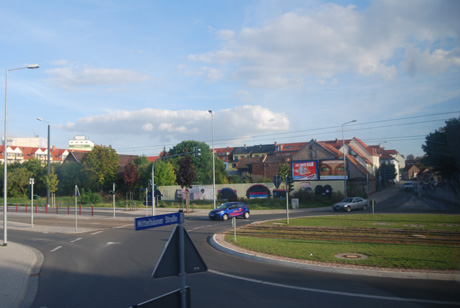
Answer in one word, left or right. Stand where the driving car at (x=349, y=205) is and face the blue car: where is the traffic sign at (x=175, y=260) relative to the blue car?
left

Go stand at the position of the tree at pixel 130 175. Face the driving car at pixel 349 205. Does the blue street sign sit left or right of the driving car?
right

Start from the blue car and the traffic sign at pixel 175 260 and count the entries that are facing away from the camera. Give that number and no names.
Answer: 1

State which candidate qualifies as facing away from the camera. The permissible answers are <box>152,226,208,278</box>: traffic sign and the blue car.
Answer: the traffic sign

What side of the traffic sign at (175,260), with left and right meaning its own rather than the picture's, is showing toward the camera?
back

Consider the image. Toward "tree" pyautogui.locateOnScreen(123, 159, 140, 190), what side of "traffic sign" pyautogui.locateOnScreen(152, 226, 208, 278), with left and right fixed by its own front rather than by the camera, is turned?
front

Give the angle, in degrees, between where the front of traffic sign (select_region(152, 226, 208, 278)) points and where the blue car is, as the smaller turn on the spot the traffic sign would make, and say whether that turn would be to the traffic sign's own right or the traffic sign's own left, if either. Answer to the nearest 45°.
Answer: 0° — it already faces it

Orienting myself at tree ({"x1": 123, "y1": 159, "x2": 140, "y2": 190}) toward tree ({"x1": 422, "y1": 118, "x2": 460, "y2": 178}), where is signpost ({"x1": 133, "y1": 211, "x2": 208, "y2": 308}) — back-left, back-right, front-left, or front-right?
front-right

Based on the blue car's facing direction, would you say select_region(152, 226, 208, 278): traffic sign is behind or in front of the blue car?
in front

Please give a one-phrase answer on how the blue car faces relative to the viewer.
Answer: facing the viewer and to the left of the viewer
